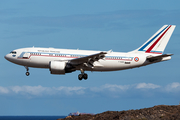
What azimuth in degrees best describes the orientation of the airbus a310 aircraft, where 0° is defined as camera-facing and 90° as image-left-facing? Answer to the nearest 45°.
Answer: approximately 90°
